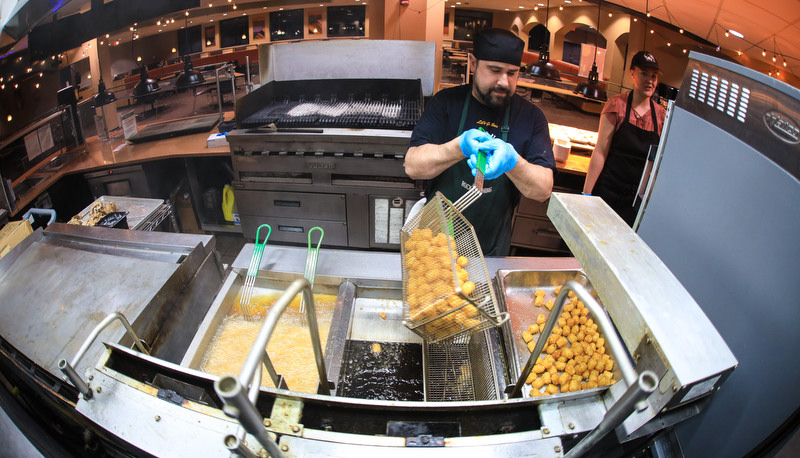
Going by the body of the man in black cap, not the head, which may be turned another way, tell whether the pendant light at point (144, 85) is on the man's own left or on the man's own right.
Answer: on the man's own right

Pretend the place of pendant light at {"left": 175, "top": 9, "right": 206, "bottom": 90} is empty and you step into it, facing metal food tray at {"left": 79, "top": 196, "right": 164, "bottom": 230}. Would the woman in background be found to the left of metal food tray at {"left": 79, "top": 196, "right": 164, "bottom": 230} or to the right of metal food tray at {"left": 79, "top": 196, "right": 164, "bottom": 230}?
left

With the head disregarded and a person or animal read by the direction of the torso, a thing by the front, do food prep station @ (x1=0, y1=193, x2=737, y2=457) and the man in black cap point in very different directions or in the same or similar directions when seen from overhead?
very different directions

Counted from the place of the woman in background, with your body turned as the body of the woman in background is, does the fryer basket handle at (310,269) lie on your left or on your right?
on your right

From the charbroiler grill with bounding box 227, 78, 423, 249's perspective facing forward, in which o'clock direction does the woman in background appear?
The woman in background is roughly at 10 o'clock from the charbroiler grill.

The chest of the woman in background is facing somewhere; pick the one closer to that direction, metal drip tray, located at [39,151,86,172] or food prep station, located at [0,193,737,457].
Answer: the food prep station

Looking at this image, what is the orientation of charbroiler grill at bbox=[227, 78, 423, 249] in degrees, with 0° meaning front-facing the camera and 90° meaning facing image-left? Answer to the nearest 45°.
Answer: approximately 0°

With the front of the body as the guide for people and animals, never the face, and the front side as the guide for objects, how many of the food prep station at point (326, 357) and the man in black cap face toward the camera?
1

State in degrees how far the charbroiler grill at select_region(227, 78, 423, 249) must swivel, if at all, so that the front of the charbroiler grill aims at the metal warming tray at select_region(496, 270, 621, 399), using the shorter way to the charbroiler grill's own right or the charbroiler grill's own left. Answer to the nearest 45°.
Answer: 0° — it already faces it

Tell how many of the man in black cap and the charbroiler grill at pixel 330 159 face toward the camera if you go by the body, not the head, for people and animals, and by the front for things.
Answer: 2

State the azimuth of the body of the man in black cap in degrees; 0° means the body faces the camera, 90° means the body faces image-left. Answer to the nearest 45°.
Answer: approximately 0°
